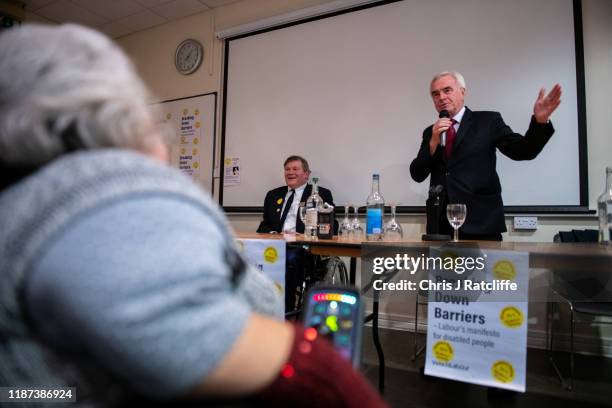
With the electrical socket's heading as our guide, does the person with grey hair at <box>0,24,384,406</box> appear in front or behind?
in front

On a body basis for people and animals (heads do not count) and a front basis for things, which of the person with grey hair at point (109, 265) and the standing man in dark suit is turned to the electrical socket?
the person with grey hair

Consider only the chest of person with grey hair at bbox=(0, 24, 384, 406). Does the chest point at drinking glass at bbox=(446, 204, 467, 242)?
yes

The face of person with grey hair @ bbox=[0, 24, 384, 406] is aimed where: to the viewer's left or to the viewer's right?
to the viewer's right

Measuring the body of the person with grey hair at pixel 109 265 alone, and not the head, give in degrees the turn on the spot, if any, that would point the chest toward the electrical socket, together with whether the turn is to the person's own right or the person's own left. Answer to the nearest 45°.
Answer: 0° — they already face it

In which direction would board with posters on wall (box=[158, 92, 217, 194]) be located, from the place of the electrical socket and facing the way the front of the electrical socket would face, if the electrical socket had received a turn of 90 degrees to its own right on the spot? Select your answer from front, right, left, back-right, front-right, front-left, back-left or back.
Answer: front

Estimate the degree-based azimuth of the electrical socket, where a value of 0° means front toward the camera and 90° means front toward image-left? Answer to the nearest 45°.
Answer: approximately 0°

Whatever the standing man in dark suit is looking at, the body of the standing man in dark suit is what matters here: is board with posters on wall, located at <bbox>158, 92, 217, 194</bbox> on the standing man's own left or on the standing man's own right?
on the standing man's own right

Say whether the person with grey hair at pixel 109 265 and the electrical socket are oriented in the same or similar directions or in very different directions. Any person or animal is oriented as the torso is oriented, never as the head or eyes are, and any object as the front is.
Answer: very different directions

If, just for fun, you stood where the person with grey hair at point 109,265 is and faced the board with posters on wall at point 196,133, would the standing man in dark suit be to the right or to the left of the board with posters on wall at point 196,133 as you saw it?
right

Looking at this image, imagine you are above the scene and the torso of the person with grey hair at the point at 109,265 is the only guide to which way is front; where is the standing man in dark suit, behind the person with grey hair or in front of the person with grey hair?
in front

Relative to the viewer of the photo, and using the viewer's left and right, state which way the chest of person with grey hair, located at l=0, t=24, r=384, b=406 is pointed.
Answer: facing away from the viewer and to the right of the viewer
